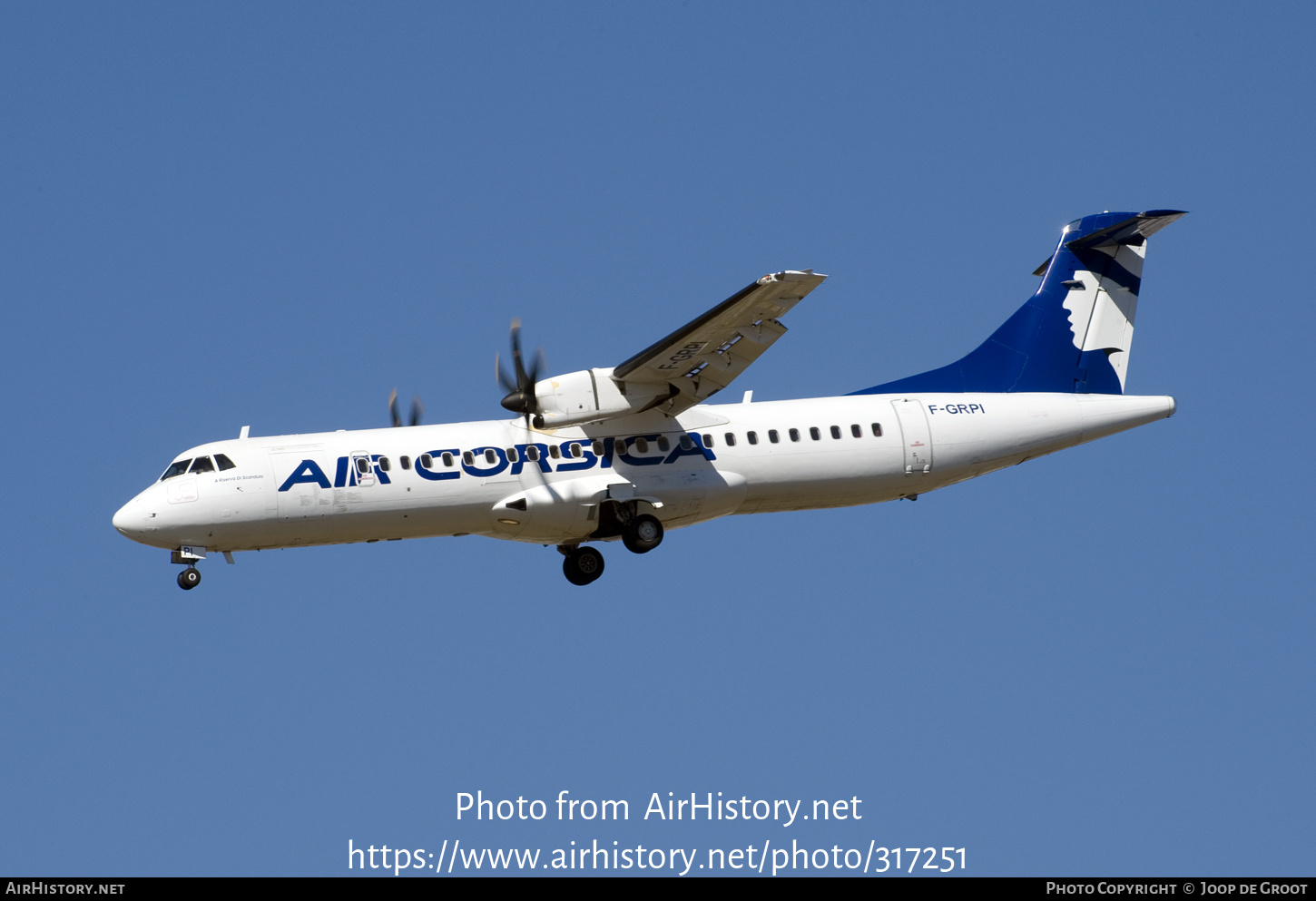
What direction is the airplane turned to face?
to the viewer's left
